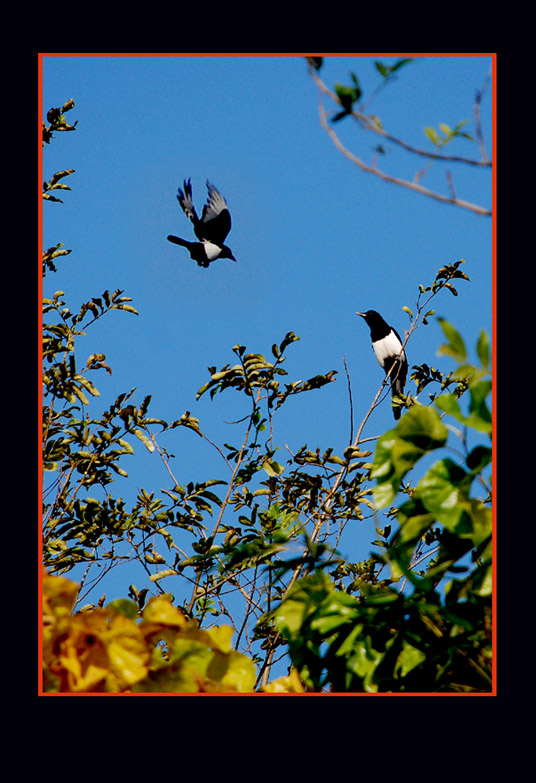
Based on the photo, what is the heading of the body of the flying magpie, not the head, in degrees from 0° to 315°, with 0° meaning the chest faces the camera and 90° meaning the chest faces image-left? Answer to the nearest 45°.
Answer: approximately 270°

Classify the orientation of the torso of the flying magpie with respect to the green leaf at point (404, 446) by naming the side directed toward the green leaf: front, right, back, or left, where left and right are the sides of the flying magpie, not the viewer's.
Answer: right

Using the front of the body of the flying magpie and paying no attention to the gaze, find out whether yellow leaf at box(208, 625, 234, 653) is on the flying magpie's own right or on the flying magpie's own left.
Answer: on the flying magpie's own right

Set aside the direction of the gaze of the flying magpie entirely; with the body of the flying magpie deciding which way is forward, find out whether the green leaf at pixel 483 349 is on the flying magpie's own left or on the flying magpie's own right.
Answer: on the flying magpie's own right

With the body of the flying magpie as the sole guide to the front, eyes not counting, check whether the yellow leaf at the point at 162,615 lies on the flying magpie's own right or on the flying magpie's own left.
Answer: on the flying magpie's own right

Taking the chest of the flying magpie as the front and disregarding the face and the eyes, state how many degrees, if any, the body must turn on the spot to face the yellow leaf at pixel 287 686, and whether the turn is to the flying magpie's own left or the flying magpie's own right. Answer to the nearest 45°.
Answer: approximately 90° to the flying magpie's own right

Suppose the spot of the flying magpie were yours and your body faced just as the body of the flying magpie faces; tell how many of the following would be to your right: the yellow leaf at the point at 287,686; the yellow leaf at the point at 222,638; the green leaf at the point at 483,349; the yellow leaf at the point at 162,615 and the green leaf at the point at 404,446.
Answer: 5
